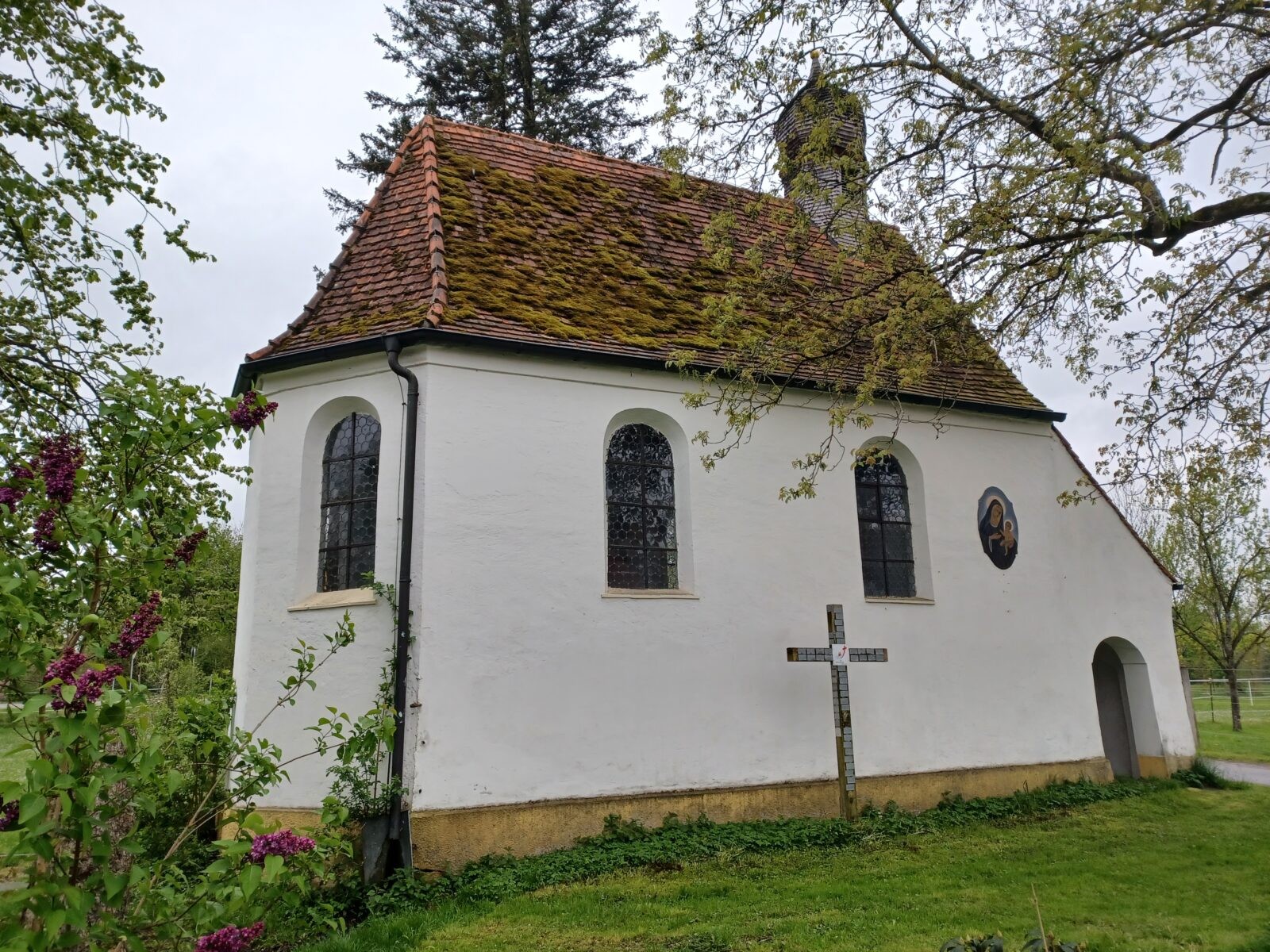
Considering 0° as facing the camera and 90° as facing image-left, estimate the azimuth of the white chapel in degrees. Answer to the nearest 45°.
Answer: approximately 225°

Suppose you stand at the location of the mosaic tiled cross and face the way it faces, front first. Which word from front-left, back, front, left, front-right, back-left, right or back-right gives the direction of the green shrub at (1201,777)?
back-left

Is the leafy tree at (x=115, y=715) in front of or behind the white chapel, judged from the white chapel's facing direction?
behind

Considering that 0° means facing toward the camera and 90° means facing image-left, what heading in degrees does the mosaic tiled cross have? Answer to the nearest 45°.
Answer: approximately 0°

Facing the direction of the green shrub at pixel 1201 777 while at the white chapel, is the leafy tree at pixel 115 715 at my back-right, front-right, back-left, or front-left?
back-right
